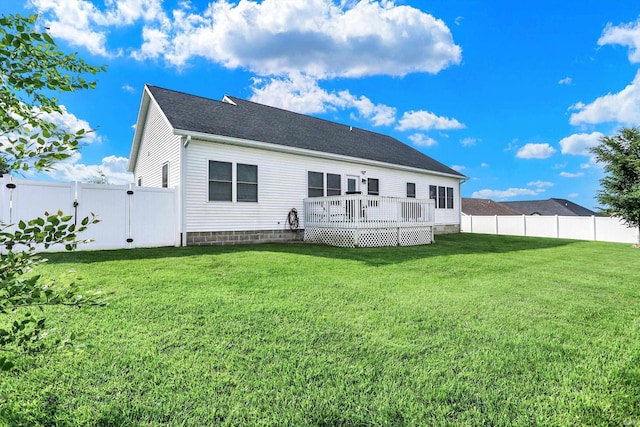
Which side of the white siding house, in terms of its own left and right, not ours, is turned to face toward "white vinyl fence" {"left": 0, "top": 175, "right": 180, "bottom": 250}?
left

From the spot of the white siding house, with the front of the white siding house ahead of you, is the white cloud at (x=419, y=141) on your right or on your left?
on your right

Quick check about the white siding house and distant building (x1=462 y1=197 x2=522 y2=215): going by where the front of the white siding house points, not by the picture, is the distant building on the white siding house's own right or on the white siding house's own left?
on the white siding house's own right

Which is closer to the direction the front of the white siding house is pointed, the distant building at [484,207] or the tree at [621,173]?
the distant building
